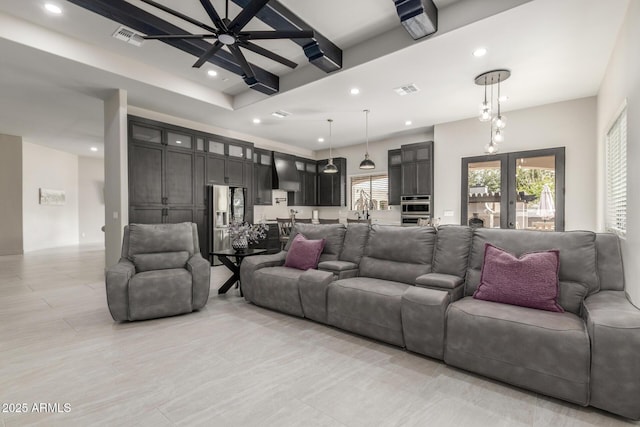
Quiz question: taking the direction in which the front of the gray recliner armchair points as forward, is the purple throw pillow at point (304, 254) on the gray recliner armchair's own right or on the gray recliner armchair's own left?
on the gray recliner armchair's own left

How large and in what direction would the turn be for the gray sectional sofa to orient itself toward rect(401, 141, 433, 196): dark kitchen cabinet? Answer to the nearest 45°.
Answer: approximately 135° to its right

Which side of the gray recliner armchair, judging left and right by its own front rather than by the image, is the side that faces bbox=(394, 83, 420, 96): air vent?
left

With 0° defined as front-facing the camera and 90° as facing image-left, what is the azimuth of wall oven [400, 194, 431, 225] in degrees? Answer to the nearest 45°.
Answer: approximately 0°

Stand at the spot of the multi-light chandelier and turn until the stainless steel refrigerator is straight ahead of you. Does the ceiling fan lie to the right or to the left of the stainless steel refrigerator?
left

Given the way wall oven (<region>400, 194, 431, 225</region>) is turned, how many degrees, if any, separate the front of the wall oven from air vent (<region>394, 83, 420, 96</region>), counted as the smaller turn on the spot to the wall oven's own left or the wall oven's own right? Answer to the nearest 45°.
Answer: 0° — it already faces it

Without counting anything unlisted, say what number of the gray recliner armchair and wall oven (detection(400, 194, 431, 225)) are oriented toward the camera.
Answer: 2

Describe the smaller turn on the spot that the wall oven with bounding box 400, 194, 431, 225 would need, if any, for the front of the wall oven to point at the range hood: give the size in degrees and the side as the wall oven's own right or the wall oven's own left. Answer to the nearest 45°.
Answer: approximately 90° to the wall oven's own right

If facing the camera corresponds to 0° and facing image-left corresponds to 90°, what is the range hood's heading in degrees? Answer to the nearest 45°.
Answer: approximately 315°
